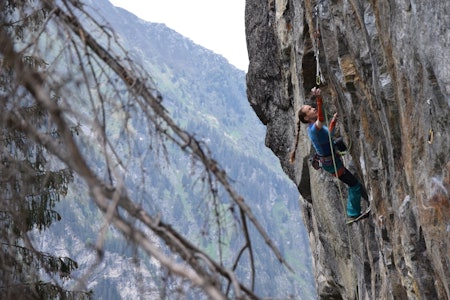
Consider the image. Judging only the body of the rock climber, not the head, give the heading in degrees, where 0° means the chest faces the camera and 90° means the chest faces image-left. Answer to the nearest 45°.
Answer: approximately 270°

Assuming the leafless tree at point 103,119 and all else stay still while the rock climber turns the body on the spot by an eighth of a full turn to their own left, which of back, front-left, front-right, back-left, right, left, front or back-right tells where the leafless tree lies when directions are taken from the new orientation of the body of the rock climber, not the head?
back-right
